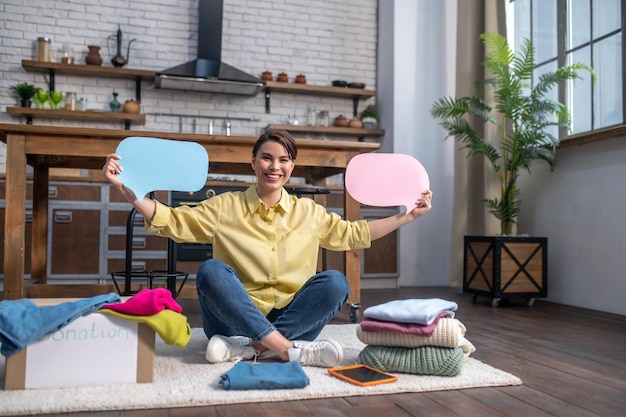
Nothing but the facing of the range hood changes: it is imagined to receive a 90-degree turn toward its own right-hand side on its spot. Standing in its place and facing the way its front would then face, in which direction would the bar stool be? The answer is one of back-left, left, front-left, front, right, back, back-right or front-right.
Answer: left

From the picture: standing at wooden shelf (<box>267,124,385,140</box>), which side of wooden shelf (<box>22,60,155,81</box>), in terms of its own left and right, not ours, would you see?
left

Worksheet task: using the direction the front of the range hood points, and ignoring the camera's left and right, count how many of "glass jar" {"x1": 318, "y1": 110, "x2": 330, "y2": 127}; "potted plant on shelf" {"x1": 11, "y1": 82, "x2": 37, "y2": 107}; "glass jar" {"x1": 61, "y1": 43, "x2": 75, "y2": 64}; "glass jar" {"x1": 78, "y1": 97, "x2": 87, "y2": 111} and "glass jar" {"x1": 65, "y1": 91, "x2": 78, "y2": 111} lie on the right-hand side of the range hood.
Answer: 4

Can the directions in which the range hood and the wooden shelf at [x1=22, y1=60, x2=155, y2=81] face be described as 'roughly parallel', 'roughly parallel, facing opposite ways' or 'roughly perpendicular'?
roughly parallel

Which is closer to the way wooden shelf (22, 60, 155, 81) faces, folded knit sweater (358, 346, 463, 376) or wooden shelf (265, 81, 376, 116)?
the folded knit sweater

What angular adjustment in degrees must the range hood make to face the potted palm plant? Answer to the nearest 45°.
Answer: approximately 45° to its left

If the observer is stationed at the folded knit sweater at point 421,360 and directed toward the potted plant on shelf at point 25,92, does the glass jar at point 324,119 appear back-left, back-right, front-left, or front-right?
front-right

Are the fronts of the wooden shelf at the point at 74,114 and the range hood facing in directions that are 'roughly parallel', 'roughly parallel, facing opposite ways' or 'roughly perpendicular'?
roughly parallel

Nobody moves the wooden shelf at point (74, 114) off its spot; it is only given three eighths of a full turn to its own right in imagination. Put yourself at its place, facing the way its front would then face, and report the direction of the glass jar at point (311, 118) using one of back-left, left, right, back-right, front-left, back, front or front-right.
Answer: back-right

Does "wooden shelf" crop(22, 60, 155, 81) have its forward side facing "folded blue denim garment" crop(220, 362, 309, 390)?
yes

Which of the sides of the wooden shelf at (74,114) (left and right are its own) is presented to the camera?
front

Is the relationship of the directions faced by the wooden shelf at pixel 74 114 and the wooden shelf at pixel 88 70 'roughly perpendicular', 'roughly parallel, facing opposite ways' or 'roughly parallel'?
roughly parallel

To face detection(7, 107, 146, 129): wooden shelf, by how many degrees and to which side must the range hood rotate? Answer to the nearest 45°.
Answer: approximately 90° to its right

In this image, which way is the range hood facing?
toward the camera

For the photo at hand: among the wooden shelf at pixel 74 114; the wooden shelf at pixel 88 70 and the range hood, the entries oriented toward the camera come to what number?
3

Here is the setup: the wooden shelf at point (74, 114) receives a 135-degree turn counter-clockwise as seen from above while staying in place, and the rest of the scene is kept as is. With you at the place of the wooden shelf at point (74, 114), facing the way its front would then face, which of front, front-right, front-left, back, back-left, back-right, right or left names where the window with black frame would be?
right

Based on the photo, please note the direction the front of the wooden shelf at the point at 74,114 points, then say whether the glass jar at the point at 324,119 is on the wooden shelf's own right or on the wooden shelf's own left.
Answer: on the wooden shelf's own left

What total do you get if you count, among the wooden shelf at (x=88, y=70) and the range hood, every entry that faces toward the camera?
2

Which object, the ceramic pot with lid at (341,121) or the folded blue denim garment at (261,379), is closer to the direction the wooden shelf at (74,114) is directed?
the folded blue denim garment

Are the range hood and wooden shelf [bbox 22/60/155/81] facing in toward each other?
no
